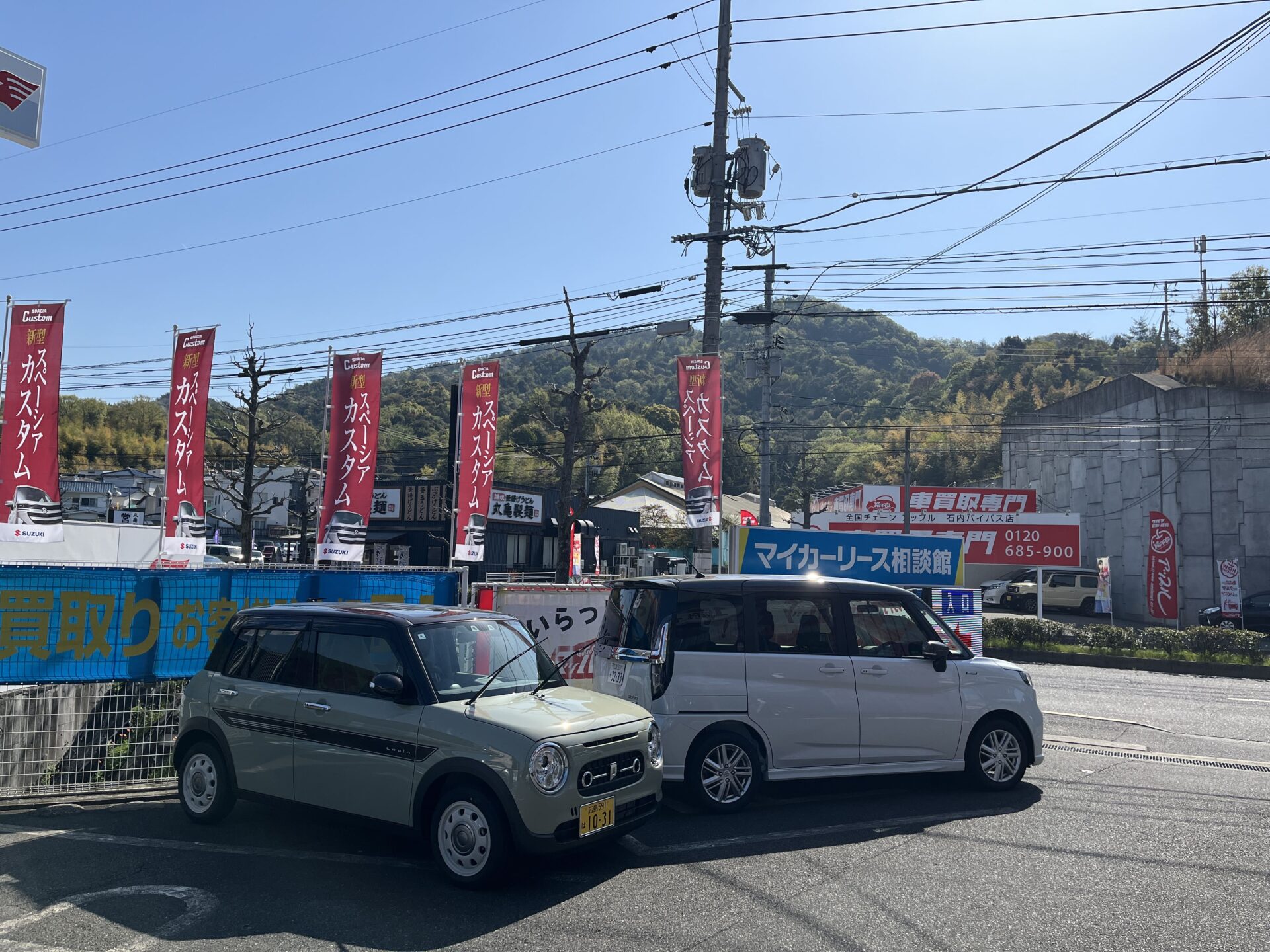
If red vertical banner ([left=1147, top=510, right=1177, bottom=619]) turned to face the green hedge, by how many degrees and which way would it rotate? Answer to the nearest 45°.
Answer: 0° — it already faces it

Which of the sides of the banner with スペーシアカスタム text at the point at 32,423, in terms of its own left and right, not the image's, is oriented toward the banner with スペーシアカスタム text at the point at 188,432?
left

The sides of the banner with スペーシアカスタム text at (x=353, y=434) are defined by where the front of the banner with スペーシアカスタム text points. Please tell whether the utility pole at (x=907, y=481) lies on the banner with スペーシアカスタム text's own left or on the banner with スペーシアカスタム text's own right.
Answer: on the banner with スペーシアカスタム text's own left

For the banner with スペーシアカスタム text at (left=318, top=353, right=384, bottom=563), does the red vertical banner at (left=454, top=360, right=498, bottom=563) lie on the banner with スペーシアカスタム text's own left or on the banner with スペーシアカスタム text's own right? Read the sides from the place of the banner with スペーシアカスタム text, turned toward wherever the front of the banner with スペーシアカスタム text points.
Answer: on the banner with スペーシアカスタム text's own left

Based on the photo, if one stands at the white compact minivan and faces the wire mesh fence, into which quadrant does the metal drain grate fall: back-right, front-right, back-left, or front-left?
back-right

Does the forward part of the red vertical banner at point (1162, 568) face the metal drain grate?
yes
